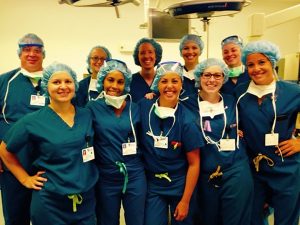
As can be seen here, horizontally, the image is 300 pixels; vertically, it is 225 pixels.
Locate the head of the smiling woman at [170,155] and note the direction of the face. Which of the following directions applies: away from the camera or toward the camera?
toward the camera

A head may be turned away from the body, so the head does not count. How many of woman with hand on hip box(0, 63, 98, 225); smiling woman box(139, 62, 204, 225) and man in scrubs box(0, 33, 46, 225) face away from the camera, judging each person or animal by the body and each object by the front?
0

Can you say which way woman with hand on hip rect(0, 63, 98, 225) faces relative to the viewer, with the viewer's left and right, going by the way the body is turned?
facing the viewer and to the right of the viewer

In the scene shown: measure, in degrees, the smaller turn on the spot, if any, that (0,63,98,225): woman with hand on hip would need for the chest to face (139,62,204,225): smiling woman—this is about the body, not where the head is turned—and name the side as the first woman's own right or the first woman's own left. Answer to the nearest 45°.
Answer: approximately 45° to the first woman's own left

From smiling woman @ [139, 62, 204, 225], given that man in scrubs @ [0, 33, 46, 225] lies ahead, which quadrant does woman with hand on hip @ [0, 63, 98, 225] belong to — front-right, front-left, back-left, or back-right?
front-left

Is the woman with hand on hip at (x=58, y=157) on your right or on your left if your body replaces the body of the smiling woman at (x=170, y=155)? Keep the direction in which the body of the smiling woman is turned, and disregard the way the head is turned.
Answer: on your right

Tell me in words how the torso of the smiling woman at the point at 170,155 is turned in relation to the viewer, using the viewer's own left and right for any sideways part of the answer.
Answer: facing the viewer

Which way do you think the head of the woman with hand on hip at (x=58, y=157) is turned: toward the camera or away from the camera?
toward the camera

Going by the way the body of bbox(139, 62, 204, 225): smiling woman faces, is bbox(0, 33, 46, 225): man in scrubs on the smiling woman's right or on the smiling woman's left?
on the smiling woman's right
